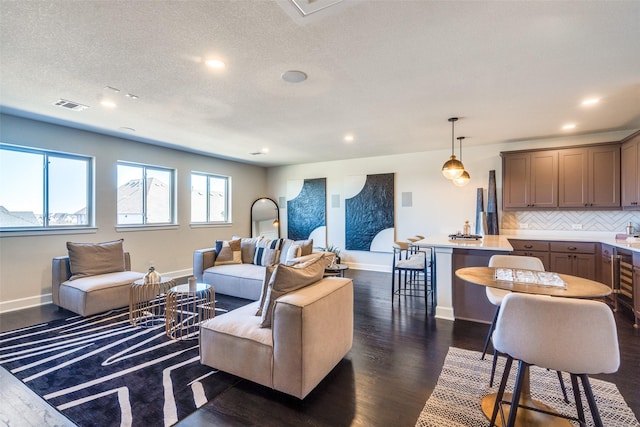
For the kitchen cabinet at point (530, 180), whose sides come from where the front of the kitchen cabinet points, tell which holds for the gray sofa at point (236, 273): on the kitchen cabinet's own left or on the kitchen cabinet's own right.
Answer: on the kitchen cabinet's own right

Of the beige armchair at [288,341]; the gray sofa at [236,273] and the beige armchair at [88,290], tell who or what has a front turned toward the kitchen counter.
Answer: the beige armchair at [88,290]

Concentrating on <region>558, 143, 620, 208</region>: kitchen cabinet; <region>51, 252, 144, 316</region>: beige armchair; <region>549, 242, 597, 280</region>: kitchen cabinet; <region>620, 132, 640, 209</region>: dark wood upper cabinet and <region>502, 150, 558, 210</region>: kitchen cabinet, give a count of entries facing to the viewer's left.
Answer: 1

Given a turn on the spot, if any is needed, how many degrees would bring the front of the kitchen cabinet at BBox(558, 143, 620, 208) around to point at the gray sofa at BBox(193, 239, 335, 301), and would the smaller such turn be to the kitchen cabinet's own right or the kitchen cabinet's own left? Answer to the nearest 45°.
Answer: approximately 45° to the kitchen cabinet's own right

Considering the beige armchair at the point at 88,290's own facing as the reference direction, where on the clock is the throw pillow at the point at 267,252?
The throw pillow is roughly at 11 o'clock from the beige armchair.

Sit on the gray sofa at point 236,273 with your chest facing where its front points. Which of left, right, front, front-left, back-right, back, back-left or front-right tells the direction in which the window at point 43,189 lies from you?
front-right

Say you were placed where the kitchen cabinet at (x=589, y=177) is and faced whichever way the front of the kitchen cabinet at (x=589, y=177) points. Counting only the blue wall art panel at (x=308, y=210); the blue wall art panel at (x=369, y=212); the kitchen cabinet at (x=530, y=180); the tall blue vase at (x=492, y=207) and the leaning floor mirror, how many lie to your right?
5

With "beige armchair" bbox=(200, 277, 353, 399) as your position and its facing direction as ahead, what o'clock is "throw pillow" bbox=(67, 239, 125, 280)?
The throw pillow is roughly at 12 o'clock from the beige armchair.

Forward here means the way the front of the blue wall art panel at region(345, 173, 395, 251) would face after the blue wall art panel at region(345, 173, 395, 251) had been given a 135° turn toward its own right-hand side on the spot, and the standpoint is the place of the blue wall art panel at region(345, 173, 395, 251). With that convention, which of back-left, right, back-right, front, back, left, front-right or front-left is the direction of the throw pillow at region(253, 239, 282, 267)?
back-left

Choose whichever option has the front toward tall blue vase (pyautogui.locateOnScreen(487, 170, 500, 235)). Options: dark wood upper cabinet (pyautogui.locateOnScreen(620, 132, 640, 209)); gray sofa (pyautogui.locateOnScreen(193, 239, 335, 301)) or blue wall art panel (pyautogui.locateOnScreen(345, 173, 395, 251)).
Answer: the dark wood upper cabinet

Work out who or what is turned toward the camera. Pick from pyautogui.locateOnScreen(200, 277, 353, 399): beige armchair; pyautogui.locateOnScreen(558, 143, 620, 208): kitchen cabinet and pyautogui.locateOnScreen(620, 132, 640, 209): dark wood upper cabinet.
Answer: the kitchen cabinet

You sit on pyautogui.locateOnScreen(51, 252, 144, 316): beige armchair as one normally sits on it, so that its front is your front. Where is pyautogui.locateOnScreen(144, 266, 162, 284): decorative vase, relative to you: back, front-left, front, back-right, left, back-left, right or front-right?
front

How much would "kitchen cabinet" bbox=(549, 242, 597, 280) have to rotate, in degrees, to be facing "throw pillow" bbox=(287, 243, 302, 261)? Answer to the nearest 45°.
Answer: approximately 45° to its right

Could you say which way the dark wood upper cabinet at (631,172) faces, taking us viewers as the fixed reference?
facing to the left of the viewer

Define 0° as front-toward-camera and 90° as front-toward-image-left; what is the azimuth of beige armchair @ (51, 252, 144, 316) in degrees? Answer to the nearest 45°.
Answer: approximately 315°

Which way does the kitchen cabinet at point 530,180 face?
toward the camera

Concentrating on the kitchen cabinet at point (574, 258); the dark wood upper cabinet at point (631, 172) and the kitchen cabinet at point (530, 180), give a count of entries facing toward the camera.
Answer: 2

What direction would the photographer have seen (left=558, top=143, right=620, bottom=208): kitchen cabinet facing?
facing the viewer
